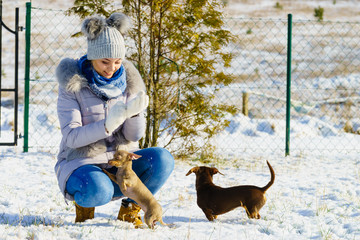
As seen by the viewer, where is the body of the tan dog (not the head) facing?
to the viewer's left

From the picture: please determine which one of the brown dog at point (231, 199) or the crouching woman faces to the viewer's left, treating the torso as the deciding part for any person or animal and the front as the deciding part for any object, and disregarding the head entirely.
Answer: the brown dog

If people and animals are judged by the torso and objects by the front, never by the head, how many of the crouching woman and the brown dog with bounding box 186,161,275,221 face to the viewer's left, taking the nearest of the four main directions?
1

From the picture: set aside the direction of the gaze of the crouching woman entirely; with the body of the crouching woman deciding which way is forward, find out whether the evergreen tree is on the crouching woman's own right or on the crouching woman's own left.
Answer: on the crouching woman's own left

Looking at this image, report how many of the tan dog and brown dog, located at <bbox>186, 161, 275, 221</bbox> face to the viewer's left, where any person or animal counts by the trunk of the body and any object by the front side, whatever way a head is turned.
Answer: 2

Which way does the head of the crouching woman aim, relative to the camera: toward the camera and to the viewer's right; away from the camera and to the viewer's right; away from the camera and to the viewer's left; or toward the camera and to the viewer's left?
toward the camera and to the viewer's right

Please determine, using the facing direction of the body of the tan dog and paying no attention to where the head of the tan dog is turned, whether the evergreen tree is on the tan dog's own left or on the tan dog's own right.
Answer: on the tan dog's own right

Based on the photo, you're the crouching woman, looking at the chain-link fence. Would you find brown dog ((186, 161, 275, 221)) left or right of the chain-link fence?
right

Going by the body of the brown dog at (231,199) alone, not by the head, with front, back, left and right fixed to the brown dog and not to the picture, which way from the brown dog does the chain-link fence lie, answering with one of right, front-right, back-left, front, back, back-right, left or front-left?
right

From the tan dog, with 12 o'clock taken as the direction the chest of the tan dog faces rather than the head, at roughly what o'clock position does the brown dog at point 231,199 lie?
The brown dog is roughly at 5 o'clock from the tan dog.

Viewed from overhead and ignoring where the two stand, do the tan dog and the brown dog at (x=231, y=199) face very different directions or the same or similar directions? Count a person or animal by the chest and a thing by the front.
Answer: same or similar directions

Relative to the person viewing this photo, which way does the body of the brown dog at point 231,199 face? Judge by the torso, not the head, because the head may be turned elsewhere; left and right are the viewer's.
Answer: facing to the left of the viewer

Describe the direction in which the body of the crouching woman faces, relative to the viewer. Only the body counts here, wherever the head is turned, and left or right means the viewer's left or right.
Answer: facing the viewer and to the right of the viewer
